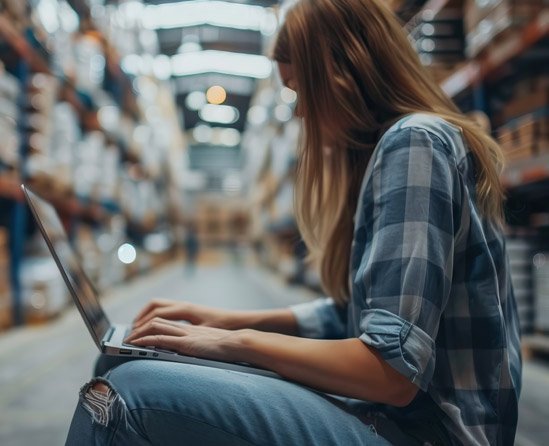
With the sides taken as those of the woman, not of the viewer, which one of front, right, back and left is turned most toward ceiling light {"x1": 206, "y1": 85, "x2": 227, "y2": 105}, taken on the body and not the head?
right

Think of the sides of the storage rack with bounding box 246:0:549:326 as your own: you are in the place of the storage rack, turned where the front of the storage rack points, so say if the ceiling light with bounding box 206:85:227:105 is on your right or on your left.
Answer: on your right

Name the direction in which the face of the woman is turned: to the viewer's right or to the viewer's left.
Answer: to the viewer's left

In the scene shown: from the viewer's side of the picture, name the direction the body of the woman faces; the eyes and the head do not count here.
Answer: to the viewer's left

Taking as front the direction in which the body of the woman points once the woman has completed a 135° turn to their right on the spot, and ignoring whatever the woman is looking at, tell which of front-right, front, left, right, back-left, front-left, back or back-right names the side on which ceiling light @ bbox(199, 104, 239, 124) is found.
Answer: front-left

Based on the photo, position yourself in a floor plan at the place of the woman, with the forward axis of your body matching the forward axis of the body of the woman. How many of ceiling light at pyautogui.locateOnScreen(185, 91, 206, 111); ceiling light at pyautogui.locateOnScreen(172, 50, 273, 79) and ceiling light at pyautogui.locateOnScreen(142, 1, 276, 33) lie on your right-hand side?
3

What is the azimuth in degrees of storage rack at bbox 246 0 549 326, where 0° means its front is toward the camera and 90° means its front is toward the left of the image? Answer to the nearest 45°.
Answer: approximately 90°

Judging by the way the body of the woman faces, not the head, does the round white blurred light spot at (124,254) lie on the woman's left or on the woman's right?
on the woman's right

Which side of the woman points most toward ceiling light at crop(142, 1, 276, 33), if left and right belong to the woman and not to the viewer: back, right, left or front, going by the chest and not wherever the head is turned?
right

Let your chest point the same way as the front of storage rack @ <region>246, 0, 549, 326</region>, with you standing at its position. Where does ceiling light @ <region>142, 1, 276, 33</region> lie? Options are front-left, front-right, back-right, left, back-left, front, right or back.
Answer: front-right

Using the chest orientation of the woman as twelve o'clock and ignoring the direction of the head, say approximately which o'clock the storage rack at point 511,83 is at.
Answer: The storage rack is roughly at 4 o'clock from the woman.

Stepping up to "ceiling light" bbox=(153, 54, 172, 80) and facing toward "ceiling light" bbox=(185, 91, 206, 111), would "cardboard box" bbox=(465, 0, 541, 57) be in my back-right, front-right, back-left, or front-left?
back-right

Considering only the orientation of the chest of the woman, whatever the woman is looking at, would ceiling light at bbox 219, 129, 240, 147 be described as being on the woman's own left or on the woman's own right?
on the woman's own right
